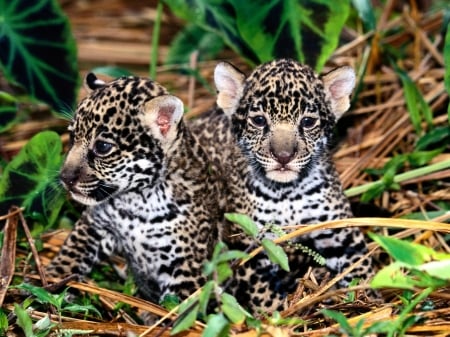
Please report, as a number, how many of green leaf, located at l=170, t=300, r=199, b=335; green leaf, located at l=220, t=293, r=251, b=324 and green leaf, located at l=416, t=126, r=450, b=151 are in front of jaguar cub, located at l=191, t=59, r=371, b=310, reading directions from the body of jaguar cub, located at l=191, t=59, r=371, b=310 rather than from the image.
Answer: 2

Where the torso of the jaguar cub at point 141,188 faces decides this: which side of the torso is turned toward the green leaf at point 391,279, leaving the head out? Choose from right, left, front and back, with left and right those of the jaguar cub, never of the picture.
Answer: left

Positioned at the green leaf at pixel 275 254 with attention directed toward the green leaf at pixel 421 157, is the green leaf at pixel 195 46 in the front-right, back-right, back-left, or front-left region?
front-left

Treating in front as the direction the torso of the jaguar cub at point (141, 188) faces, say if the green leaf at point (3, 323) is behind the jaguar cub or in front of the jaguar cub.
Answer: in front

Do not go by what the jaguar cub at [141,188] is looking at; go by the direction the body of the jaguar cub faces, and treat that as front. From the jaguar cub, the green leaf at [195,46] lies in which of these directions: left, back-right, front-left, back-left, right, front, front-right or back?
back-right

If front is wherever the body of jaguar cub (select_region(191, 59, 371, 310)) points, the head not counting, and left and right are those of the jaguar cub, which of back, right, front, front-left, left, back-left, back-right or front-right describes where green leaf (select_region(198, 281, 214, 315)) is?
front

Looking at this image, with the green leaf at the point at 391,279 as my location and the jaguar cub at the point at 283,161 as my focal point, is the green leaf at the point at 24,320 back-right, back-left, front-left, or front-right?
front-left

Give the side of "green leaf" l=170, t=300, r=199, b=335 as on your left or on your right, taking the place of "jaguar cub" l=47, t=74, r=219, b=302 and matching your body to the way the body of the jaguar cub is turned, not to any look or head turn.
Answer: on your left

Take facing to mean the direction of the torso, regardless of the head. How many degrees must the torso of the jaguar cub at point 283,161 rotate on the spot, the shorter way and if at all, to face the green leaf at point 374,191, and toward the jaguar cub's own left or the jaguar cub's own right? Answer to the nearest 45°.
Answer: approximately 135° to the jaguar cub's own left

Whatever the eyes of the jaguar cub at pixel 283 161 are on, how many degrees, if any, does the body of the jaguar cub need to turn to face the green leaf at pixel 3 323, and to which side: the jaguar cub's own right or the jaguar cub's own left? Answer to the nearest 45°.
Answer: approximately 45° to the jaguar cub's own right

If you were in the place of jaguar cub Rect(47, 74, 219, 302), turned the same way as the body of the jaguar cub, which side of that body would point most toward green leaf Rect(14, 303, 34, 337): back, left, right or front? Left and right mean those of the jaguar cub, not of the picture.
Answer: front

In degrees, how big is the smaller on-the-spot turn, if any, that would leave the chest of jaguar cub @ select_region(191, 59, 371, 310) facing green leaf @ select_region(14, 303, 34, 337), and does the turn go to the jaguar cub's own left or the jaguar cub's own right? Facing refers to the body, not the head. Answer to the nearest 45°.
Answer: approximately 45° to the jaguar cub's own right

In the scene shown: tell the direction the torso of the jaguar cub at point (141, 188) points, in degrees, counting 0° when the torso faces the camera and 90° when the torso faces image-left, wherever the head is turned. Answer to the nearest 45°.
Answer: approximately 45°

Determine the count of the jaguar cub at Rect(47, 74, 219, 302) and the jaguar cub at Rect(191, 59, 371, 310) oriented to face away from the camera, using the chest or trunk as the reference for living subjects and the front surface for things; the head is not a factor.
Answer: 0

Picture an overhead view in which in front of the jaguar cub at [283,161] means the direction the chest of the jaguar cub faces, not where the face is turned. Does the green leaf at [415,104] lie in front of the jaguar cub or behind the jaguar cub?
behind

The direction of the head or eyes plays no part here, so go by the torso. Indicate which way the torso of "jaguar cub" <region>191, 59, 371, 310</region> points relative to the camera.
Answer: toward the camera
